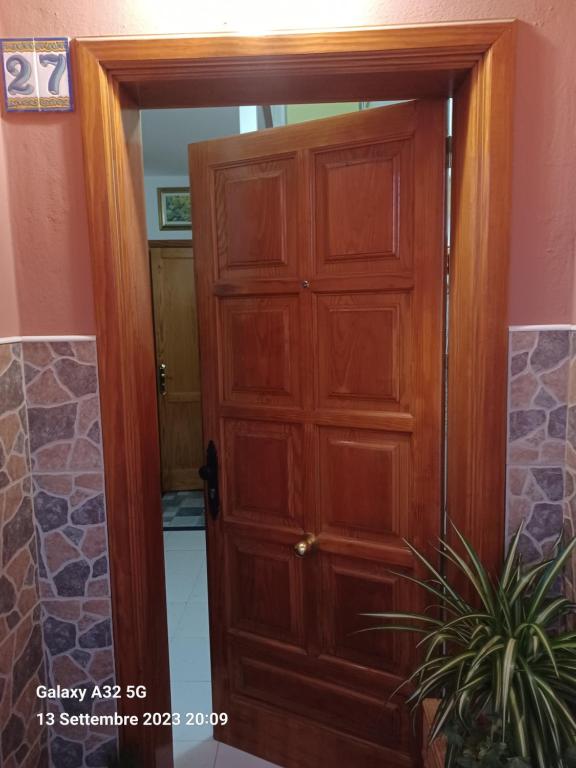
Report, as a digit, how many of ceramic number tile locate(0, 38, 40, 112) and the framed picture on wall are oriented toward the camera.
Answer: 2

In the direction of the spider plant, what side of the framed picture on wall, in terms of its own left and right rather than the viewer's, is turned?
front

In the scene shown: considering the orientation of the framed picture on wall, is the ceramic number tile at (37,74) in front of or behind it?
in front

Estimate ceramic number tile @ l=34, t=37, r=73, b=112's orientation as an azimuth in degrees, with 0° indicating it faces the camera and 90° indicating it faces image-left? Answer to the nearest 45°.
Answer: approximately 0°

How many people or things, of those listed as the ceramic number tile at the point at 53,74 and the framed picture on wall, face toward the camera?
2

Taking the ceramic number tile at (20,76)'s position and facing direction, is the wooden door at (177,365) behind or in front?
behind

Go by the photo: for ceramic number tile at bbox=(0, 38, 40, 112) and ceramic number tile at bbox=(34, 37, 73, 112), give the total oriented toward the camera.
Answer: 2

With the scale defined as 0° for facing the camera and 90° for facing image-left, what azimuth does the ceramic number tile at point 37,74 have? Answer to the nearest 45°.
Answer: approximately 0°

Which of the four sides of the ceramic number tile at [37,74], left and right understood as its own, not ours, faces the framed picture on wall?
back

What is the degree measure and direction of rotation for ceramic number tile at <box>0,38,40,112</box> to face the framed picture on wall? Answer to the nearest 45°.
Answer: approximately 180°
